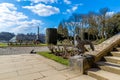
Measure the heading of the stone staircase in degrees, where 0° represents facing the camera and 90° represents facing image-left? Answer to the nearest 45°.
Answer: approximately 45°

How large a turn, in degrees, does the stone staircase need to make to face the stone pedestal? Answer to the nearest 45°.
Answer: approximately 45° to its right
